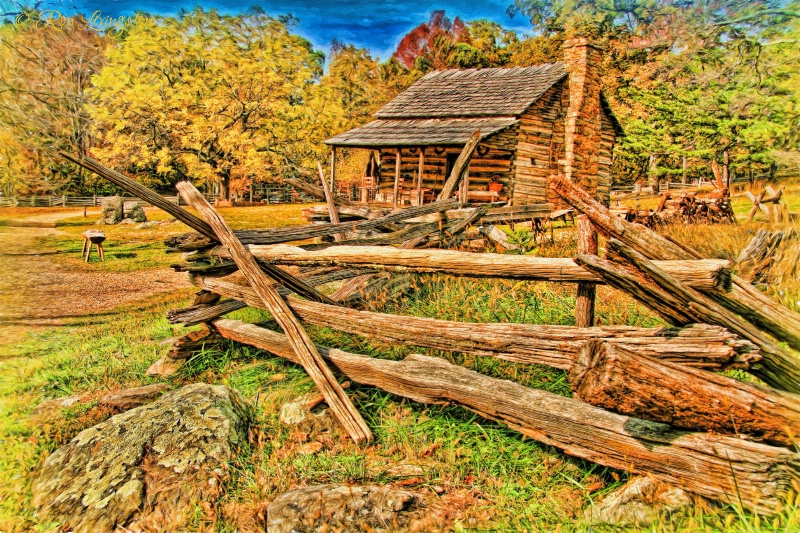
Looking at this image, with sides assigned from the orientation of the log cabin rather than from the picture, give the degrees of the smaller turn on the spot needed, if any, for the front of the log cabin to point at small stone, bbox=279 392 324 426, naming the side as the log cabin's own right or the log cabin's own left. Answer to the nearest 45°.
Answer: approximately 45° to the log cabin's own left

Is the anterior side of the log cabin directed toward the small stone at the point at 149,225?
yes

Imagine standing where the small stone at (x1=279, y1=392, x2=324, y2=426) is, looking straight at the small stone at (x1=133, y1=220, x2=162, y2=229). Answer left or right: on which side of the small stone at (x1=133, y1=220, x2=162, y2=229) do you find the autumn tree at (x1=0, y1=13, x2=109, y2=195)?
left

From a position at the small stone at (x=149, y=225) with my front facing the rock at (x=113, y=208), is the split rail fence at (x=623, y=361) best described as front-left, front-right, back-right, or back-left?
back-left

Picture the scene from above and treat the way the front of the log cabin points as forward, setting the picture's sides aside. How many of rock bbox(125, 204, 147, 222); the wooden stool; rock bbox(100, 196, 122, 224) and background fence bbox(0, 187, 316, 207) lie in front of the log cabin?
4

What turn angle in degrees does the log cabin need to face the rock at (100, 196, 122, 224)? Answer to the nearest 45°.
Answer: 0° — it already faces it

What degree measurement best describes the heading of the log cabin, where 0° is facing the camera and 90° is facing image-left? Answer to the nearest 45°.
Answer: approximately 45°

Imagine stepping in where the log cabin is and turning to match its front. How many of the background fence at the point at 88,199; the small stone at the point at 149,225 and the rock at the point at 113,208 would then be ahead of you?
3

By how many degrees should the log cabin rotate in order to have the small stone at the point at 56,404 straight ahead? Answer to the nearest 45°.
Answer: approximately 45° to its left

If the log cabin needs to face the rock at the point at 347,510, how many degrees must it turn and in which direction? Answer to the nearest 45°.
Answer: approximately 45° to its left
